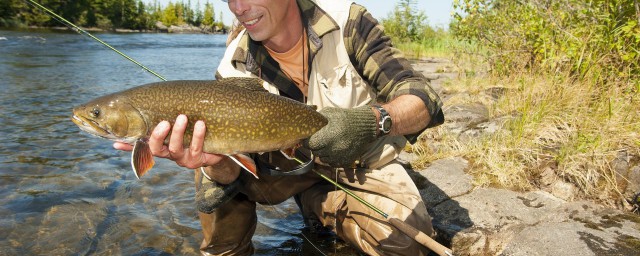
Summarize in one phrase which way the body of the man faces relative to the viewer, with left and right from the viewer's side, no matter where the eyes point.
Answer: facing the viewer and to the left of the viewer

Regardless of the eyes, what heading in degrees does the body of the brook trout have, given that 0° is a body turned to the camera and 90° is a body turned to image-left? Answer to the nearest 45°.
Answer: approximately 90°
